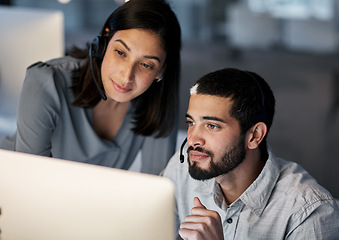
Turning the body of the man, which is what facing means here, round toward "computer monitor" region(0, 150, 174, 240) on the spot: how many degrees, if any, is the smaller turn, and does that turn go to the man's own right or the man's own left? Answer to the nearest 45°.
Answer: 0° — they already face it

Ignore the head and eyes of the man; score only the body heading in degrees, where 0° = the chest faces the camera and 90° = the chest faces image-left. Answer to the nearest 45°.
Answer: approximately 45°
